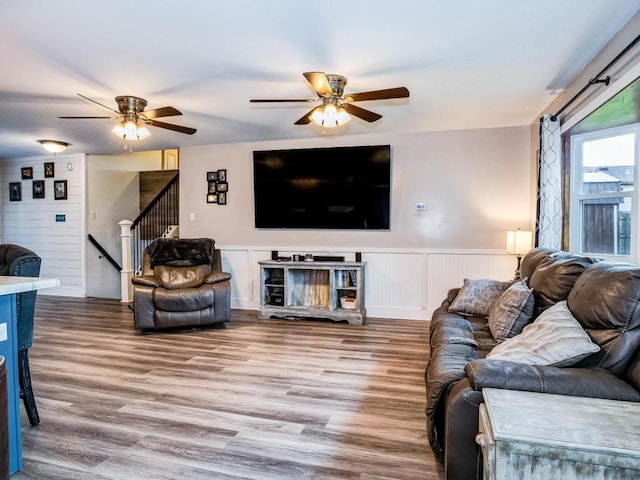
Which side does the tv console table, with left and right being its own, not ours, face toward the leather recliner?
right

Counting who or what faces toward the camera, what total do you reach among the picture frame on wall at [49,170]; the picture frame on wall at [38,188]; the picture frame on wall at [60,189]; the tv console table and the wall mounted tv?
5

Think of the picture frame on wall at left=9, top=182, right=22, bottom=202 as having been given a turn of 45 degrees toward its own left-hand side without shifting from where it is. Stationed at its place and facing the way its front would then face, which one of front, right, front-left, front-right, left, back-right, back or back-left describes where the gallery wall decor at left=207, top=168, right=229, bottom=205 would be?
front

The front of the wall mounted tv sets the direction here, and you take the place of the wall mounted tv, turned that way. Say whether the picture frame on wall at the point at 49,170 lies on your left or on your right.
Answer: on your right

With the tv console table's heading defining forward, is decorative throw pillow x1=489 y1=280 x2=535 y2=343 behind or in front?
in front

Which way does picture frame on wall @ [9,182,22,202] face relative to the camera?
toward the camera

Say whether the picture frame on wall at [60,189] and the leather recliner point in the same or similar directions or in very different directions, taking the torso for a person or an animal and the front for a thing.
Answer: same or similar directions

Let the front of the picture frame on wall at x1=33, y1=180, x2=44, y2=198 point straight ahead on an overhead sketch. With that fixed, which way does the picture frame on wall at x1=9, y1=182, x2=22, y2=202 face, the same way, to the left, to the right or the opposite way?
the same way

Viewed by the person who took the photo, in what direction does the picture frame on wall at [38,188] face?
facing the viewer

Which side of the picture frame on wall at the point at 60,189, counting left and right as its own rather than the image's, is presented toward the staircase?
left

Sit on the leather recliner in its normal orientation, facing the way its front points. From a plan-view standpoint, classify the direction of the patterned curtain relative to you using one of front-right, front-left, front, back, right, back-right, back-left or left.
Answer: front-left

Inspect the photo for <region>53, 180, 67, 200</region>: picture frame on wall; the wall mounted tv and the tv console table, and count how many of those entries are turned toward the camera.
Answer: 3

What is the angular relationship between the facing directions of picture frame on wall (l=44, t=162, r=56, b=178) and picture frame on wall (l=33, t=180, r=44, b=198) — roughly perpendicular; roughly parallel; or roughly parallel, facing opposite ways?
roughly parallel

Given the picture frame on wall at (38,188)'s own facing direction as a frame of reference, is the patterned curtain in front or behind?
in front

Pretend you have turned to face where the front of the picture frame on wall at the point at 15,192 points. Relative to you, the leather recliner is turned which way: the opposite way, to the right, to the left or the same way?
the same way

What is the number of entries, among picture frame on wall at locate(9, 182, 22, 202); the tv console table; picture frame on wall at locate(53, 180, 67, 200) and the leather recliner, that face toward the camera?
4

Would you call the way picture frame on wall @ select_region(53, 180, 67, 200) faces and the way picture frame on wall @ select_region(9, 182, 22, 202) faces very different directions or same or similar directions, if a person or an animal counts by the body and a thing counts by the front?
same or similar directions

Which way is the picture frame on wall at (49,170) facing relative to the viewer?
toward the camera

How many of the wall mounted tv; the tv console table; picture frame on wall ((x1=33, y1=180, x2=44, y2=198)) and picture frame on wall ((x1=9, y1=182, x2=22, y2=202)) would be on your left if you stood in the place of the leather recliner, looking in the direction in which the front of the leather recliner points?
2
